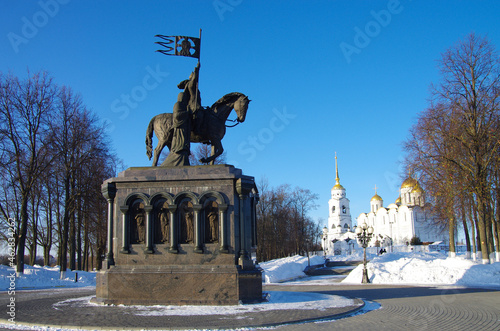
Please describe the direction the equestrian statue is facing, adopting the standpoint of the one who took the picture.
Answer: facing to the right of the viewer
